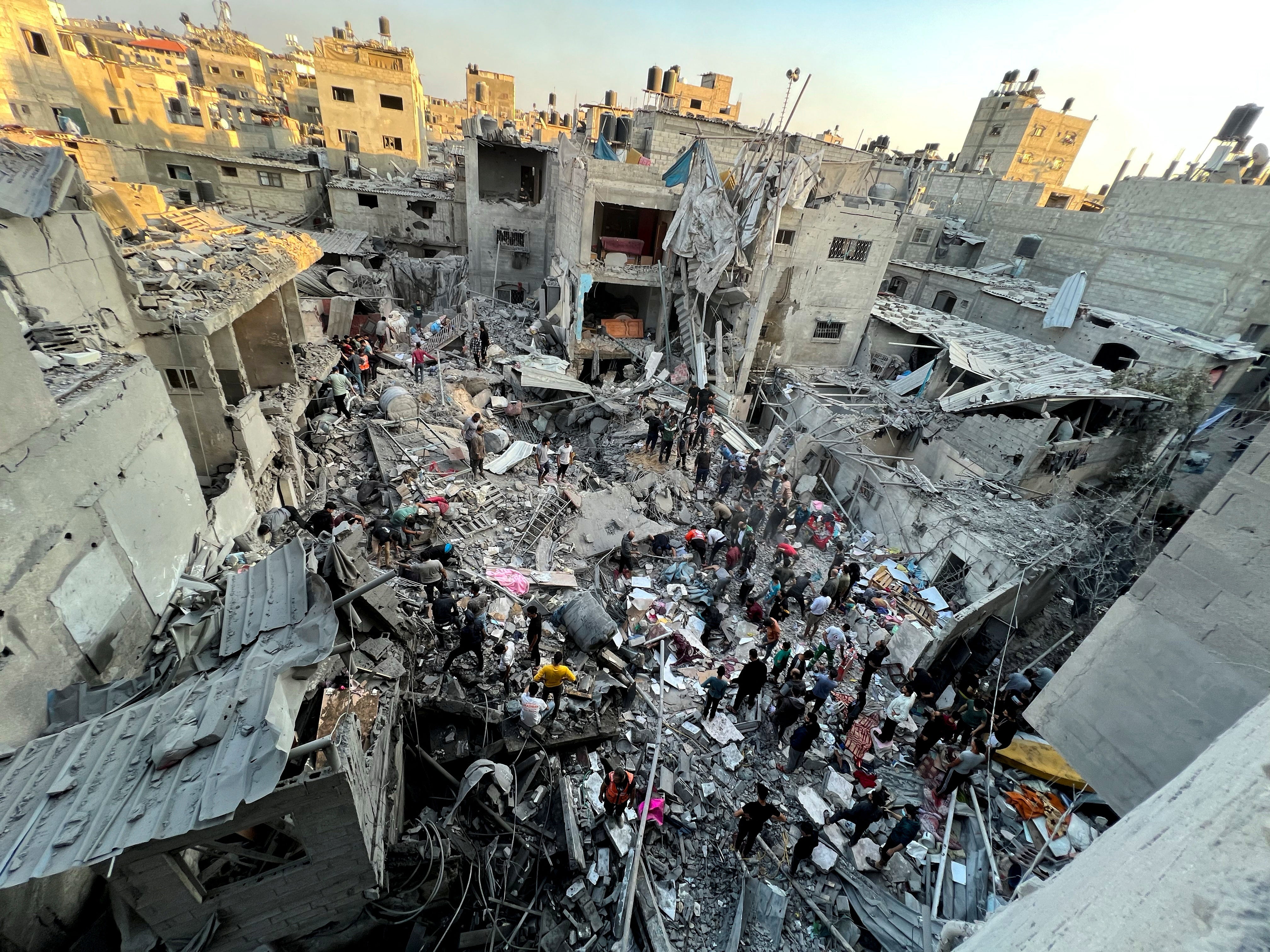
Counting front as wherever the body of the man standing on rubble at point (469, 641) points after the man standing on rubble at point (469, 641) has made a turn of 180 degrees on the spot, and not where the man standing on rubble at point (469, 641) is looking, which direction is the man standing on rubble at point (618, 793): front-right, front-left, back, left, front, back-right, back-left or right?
front-left

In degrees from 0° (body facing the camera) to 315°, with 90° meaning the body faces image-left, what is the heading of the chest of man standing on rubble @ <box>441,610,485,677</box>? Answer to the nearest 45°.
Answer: approximately 180°

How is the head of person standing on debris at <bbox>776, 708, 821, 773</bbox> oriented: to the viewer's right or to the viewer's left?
to the viewer's left

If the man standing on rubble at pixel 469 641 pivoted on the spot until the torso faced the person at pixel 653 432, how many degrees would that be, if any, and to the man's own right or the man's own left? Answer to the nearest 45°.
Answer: approximately 45° to the man's own right

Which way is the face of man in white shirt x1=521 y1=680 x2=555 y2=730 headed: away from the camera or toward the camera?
away from the camera

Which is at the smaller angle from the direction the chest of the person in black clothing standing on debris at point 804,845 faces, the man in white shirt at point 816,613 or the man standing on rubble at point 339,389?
the man in white shirt
